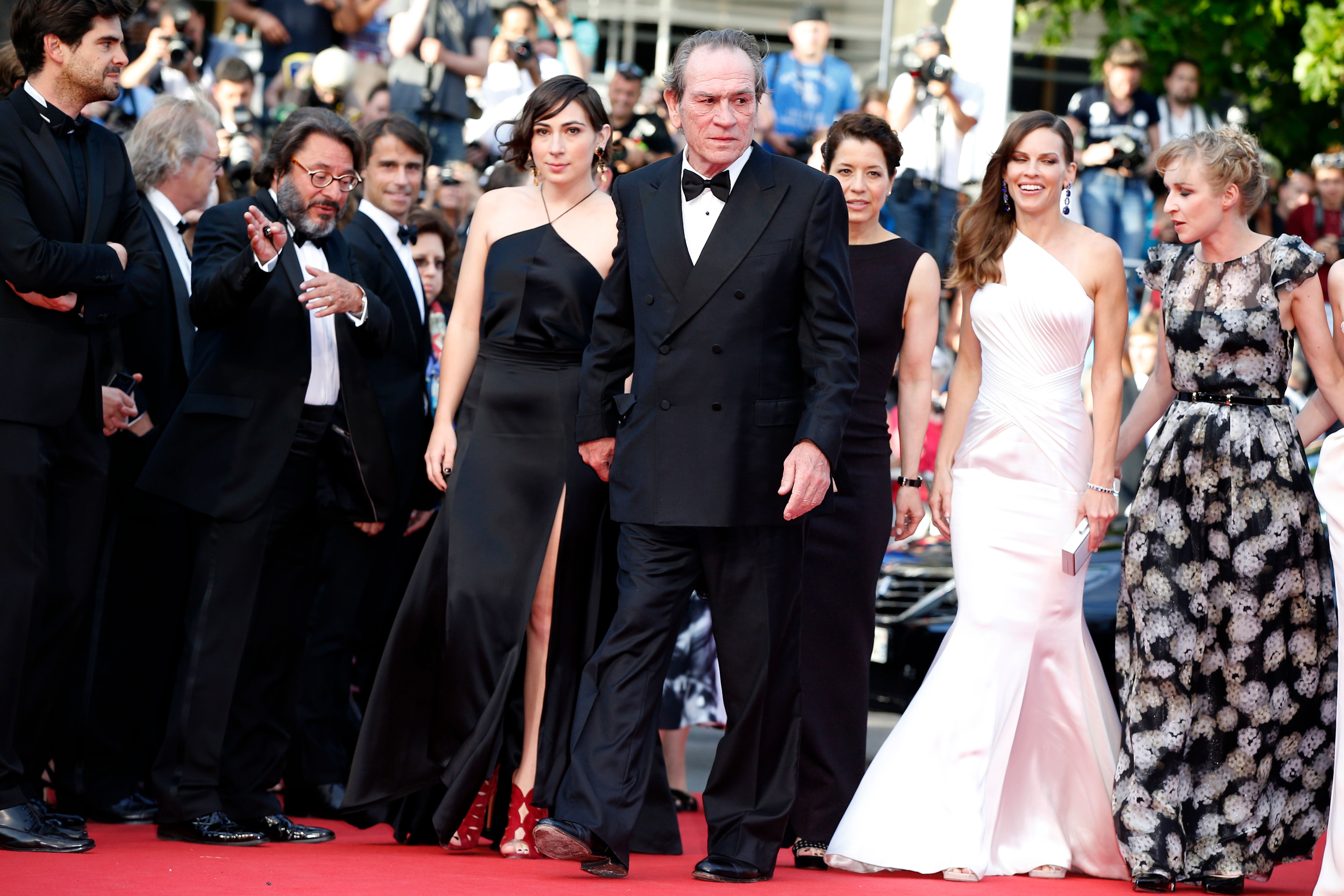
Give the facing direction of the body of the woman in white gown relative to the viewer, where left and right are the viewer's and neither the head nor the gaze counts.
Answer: facing the viewer

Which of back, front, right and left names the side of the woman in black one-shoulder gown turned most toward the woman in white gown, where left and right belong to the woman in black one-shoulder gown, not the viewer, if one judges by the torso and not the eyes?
left

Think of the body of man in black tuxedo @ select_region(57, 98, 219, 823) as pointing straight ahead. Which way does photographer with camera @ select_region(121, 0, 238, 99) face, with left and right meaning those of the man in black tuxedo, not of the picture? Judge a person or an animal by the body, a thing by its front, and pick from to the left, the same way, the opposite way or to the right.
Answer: to the right

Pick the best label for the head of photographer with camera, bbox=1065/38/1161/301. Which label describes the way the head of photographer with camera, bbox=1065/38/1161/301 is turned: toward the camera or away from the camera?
toward the camera

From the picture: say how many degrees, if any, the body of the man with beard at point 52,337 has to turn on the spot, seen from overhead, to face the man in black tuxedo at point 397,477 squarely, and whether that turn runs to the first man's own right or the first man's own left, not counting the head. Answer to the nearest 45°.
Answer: approximately 90° to the first man's own left

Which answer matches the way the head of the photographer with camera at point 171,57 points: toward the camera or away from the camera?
toward the camera

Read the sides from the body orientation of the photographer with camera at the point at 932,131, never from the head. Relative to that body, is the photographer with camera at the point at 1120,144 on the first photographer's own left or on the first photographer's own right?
on the first photographer's own left

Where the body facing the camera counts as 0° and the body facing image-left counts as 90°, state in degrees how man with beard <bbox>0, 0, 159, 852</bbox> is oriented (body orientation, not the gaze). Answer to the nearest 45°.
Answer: approximately 315°

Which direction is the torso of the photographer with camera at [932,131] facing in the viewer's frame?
toward the camera

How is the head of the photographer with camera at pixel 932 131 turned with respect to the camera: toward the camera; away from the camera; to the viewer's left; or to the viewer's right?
toward the camera

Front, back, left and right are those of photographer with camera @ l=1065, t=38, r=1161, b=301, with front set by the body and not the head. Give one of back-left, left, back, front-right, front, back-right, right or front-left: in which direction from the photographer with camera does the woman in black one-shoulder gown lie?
front

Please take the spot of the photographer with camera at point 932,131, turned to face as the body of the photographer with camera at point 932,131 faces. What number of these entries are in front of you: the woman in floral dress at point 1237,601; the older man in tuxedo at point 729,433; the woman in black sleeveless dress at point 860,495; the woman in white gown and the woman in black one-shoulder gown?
5

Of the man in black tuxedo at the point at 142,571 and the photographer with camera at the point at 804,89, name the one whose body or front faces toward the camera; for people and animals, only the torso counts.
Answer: the photographer with camera

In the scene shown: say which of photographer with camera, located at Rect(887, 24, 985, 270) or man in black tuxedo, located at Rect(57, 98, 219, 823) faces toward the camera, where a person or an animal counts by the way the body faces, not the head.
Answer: the photographer with camera

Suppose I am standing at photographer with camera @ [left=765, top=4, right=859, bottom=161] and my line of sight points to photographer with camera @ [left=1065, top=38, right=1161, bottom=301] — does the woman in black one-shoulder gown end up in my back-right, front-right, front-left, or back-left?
back-right
